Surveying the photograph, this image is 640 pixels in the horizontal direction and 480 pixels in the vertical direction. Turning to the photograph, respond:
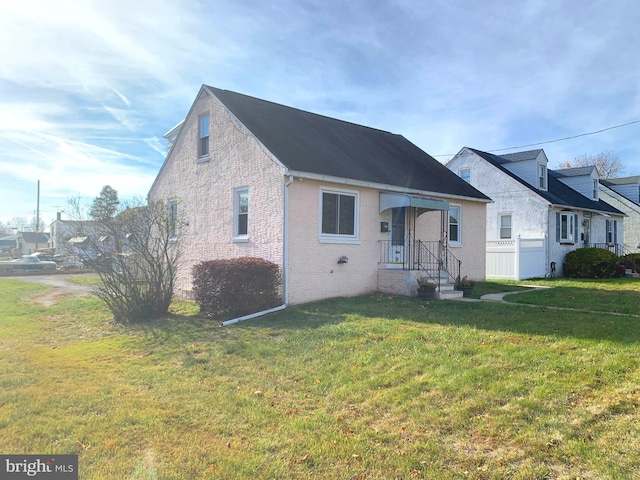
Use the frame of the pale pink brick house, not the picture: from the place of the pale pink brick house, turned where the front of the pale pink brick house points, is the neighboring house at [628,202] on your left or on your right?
on your left

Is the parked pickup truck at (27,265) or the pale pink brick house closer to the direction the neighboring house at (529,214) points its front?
the pale pink brick house

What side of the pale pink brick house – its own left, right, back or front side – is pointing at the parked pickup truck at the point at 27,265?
back

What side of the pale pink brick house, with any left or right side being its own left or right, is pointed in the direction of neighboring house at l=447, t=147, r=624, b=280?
left

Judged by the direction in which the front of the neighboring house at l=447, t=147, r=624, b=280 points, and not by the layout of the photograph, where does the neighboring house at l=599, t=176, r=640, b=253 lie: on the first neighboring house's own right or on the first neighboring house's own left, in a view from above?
on the first neighboring house's own left

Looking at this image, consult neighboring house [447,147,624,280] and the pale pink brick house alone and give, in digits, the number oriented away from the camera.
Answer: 0

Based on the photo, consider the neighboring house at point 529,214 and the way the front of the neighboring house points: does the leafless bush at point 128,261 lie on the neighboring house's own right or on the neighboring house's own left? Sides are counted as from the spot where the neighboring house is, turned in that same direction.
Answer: on the neighboring house's own right

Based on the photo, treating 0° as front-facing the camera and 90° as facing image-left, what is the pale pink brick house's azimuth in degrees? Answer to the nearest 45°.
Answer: approximately 315°

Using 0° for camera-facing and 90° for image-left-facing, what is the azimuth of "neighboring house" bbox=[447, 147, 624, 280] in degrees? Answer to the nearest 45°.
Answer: approximately 315°
